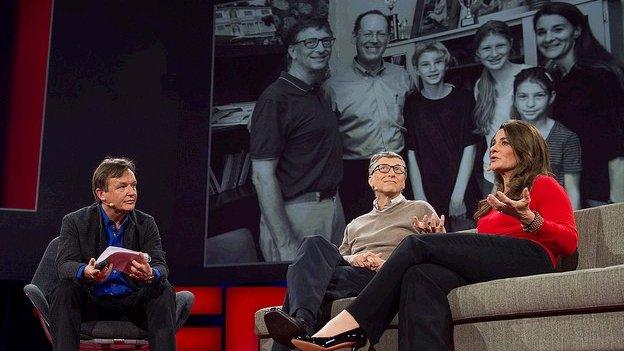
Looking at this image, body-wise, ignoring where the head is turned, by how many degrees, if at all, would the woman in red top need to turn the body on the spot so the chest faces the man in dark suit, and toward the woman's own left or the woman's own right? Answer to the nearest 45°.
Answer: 0° — they already face them

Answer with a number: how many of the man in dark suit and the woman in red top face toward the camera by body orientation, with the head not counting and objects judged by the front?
1

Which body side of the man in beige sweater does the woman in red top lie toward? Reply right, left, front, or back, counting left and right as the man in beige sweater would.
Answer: left

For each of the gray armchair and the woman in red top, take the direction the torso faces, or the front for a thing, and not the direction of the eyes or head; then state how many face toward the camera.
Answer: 1

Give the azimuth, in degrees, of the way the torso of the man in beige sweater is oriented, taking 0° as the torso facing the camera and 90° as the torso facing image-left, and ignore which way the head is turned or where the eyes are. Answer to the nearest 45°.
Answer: approximately 45°

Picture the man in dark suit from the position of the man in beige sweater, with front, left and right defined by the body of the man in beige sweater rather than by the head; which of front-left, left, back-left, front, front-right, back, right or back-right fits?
front-right

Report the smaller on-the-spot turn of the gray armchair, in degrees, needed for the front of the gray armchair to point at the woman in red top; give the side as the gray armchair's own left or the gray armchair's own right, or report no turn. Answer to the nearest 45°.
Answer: approximately 45° to the gray armchair's own left
